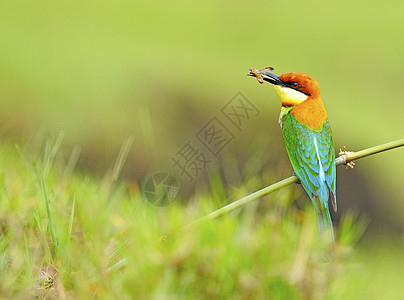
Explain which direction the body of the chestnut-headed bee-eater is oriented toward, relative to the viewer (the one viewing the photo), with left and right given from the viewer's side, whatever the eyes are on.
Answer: facing away from the viewer and to the left of the viewer
